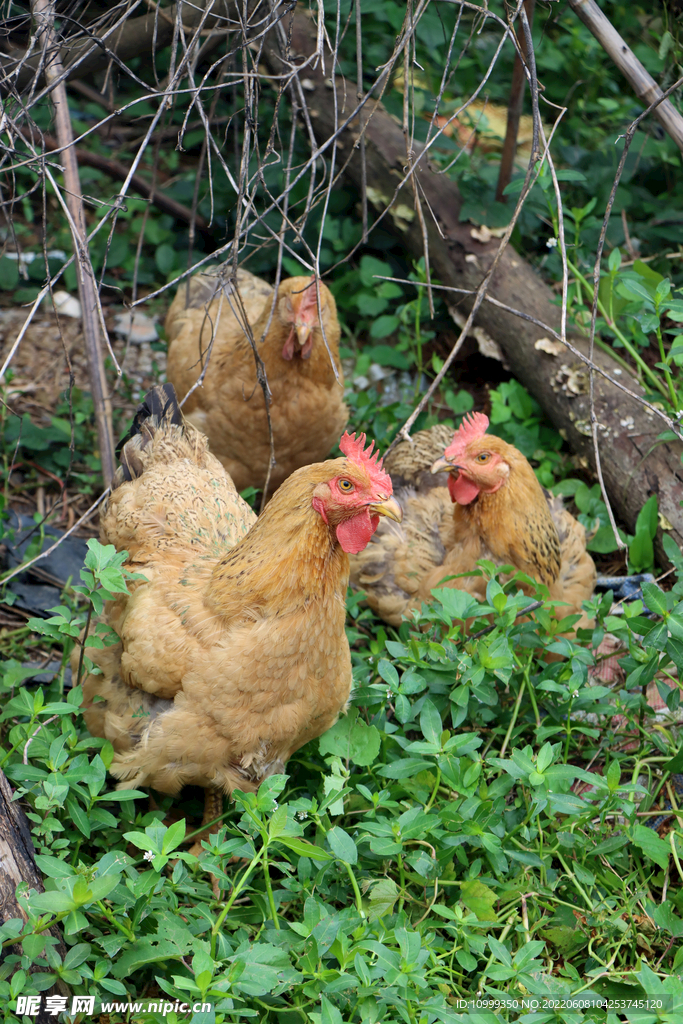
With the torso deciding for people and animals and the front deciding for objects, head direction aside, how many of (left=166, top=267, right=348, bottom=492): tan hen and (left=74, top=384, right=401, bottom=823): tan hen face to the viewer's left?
0

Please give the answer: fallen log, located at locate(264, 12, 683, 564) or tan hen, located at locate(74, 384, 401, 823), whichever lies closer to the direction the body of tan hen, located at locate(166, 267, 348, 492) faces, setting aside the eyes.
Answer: the tan hen

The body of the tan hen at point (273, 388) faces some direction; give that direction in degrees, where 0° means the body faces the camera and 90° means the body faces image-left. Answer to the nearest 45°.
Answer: approximately 315°

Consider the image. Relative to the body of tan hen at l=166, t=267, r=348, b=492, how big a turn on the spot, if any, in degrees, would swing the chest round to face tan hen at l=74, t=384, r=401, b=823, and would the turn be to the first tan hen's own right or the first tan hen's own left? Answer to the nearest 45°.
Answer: approximately 45° to the first tan hen's own right

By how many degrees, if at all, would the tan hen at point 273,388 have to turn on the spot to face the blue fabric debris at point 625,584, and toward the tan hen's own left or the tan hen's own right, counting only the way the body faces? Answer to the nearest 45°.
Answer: approximately 45° to the tan hen's own left

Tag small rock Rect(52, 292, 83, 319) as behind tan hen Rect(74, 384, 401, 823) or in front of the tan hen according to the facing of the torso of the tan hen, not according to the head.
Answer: behind

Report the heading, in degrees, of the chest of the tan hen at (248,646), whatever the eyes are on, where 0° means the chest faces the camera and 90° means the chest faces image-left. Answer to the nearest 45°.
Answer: approximately 315°

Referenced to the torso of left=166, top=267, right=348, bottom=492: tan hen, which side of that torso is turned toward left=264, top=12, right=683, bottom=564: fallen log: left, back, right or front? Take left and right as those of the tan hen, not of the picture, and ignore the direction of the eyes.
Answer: left

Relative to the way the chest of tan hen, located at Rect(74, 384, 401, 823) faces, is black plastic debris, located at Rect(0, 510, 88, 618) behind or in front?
behind
